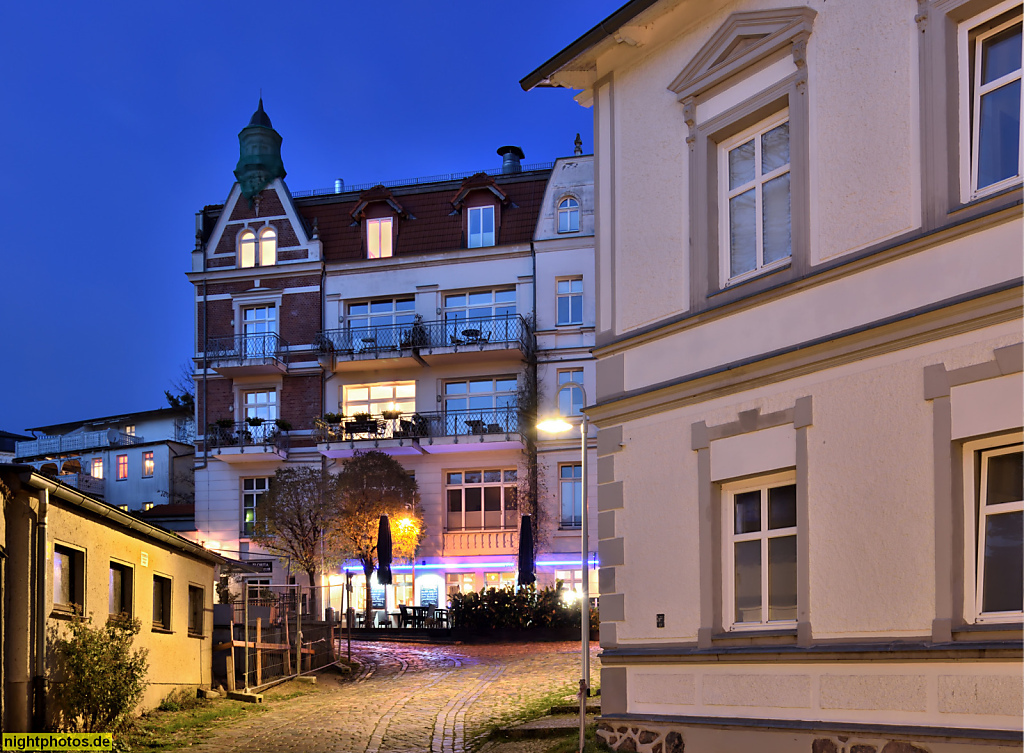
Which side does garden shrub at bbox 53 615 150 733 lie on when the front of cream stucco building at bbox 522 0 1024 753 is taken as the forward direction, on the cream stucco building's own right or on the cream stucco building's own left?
on the cream stucco building's own right

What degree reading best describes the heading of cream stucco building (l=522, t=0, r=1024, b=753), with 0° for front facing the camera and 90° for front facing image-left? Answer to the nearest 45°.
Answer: approximately 45°
